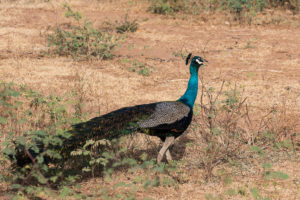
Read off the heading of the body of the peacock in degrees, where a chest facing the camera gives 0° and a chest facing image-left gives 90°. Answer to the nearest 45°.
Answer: approximately 270°

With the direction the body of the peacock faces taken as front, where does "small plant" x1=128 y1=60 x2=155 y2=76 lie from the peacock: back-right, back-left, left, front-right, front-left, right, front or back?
left

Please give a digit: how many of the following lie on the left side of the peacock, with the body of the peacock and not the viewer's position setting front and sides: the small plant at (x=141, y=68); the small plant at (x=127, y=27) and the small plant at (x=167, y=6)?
3

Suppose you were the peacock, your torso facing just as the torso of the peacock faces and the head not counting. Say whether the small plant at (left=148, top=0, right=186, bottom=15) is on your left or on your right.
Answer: on your left

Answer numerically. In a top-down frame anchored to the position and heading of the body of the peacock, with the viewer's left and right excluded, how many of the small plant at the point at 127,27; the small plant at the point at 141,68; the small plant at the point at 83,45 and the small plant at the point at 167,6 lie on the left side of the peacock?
4

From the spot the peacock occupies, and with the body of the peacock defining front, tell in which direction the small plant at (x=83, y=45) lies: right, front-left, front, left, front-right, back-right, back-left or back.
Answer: left

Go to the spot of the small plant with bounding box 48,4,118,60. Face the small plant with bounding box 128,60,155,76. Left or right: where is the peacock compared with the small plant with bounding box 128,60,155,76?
right

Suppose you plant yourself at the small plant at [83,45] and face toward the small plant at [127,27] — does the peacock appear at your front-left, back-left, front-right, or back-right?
back-right

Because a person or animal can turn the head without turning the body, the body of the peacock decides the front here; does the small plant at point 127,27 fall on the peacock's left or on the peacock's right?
on the peacock's left

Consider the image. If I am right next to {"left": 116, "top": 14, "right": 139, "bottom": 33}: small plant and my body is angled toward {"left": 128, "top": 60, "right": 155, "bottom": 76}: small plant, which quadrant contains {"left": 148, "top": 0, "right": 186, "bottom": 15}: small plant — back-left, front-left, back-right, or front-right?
back-left
